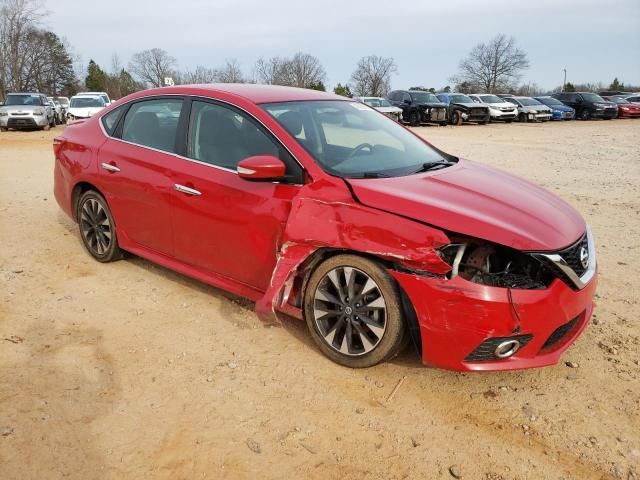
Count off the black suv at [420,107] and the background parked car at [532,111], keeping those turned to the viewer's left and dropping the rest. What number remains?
0

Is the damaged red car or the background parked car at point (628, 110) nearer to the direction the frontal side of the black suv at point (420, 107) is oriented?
the damaged red car

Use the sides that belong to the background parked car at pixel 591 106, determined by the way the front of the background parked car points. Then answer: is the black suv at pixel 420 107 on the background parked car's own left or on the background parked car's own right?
on the background parked car's own right

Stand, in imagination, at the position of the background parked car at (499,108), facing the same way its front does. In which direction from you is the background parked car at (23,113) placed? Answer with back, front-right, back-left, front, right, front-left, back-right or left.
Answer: right

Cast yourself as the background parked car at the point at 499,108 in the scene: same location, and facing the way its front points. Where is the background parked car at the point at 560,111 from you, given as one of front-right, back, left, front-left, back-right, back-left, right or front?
left

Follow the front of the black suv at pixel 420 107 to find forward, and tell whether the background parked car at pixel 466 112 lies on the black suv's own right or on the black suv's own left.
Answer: on the black suv's own left

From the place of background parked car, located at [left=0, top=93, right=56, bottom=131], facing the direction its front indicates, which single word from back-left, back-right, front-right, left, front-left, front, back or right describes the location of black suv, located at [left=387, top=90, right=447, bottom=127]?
left

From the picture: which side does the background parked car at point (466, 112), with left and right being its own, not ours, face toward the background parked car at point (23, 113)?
right

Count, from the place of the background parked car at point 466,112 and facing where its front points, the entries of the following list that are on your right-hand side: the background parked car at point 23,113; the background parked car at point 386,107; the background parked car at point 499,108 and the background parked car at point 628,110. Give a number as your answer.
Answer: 2

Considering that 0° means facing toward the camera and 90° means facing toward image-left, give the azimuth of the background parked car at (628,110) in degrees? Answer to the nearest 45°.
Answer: approximately 315°

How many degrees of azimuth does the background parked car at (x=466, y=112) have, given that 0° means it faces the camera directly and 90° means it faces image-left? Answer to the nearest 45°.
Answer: approximately 315°

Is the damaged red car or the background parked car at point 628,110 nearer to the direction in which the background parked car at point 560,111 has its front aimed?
the damaged red car

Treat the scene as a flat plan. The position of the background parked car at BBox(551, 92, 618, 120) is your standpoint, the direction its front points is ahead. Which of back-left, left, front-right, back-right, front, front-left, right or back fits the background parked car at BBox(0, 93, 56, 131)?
right

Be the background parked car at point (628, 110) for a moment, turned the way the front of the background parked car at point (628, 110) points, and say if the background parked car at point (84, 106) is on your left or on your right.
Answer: on your right

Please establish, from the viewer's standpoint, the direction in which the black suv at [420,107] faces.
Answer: facing the viewer and to the right of the viewer

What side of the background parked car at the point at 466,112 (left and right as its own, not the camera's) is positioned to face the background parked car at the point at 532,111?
left

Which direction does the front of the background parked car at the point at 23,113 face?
toward the camera

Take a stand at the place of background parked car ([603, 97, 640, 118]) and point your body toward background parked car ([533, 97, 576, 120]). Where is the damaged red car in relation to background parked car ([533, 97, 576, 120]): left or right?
left
